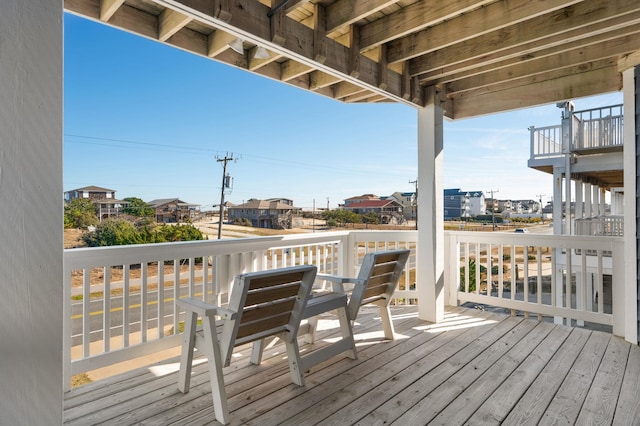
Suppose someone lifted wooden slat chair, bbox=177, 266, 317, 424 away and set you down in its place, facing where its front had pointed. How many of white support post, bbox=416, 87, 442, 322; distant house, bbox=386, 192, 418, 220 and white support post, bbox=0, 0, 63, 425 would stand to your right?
2

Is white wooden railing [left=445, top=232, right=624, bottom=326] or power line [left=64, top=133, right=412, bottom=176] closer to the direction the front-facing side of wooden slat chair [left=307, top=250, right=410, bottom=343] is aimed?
the power line

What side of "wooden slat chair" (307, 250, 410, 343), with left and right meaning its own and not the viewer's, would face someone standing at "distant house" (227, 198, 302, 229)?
front

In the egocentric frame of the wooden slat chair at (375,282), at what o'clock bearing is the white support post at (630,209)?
The white support post is roughly at 4 o'clock from the wooden slat chair.

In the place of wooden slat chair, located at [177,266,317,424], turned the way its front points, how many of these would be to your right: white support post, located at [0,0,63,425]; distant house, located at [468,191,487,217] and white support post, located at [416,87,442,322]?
2

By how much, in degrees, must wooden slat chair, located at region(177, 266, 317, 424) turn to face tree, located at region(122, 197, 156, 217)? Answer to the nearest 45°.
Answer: approximately 45° to its right

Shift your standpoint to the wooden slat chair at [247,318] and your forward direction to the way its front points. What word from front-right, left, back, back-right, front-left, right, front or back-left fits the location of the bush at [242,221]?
front-right

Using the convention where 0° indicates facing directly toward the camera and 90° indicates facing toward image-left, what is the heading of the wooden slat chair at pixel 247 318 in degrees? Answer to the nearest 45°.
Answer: approximately 135°

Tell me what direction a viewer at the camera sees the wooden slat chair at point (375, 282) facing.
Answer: facing away from the viewer and to the left of the viewer

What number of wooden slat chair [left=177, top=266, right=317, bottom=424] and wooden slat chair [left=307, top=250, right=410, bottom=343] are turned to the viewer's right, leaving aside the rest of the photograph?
0

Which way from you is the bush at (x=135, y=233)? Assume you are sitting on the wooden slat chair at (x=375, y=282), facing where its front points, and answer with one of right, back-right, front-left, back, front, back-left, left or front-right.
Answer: front

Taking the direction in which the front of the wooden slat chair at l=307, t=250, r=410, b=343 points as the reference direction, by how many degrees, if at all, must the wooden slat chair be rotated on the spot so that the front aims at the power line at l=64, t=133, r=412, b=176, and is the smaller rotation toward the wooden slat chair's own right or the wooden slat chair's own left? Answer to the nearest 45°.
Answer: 0° — it already faces it

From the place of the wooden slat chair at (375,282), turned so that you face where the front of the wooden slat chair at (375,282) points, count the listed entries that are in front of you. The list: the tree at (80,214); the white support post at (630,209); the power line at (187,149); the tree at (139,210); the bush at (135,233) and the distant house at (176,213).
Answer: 5

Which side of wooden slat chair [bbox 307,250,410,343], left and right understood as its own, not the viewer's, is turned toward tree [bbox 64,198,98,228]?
front
